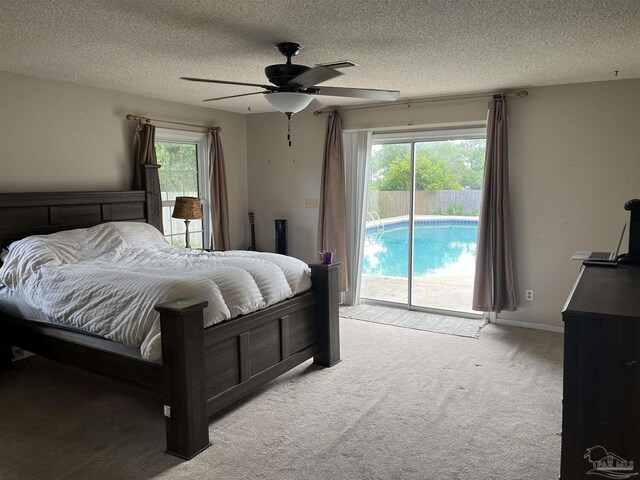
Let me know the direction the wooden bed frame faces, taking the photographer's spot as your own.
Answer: facing the viewer and to the right of the viewer

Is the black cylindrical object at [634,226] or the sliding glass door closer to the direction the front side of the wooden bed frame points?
the black cylindrical object

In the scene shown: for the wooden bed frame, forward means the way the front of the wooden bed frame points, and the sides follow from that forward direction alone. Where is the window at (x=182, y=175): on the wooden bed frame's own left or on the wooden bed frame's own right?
on the wooden bed frame's own left

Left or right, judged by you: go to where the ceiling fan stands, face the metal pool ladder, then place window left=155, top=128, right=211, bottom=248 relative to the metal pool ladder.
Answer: left

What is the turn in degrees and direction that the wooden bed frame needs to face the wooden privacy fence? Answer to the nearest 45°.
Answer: approximately 90° to its left

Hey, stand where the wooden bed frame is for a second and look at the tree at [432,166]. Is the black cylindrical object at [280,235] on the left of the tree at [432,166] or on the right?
left

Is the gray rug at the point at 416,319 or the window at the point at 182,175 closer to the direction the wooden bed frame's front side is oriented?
the gray rug

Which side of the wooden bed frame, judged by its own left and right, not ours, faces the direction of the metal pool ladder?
left

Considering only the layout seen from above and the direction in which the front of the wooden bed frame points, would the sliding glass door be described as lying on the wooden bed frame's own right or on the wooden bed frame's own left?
on the wooden bed frame's own left

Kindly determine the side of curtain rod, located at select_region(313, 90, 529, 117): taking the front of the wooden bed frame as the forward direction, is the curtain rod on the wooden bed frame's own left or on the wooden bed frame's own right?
on the wooden bed frame's own left
